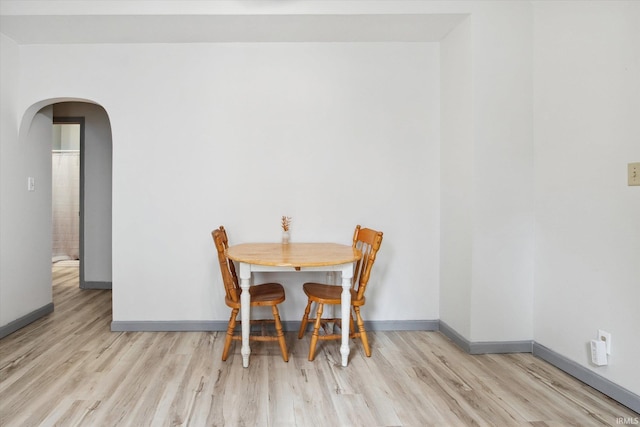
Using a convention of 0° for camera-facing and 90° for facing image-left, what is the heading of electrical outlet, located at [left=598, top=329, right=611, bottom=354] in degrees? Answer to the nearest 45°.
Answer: approximately 45°

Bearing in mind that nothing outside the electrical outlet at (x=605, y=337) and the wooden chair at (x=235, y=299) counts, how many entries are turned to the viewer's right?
1

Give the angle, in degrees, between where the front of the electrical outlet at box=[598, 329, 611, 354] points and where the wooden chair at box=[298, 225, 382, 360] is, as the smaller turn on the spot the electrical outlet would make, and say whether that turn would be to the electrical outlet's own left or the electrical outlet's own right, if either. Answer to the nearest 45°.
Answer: approximately 45° to the electrical outlet's own right

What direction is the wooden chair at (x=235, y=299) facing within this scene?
to the viewer's right

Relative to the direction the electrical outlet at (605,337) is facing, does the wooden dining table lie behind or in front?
in front

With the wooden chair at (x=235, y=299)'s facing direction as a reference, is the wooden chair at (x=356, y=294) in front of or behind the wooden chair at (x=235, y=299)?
in front

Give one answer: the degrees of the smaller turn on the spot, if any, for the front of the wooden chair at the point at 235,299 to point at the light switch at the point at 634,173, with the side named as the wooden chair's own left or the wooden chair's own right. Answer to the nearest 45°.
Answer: approximately 45° to the wooden chair's own right

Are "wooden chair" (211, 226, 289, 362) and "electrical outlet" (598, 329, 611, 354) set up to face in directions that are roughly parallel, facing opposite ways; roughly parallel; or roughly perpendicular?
roughly parallel, facing opposite ways

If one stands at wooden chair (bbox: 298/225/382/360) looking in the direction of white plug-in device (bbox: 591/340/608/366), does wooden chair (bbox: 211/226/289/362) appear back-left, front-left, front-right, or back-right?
back-right

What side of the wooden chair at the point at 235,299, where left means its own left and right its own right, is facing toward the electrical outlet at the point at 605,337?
front
